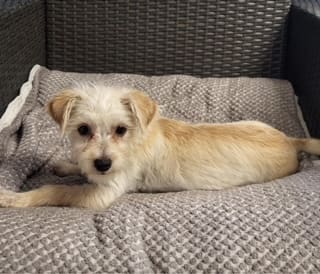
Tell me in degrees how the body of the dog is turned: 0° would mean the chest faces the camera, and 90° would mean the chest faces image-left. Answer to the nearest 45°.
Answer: approximately 90°

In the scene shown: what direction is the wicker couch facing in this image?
toward the camera
